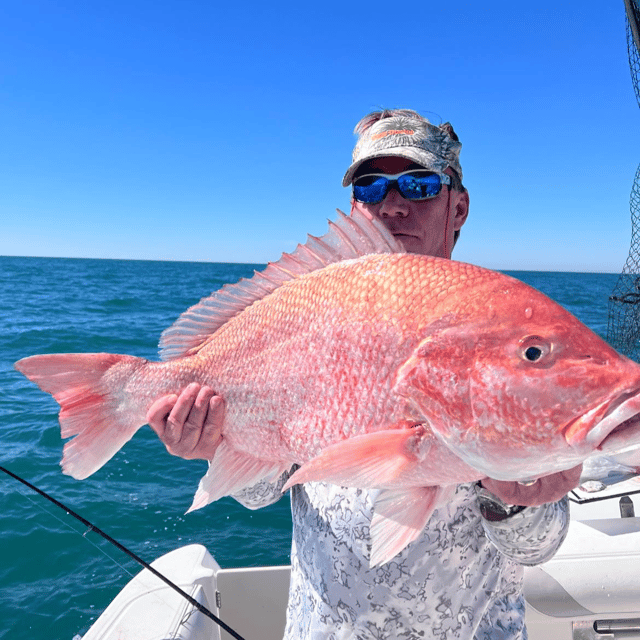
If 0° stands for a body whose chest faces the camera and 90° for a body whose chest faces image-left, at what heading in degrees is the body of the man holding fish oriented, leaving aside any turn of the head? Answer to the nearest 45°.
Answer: approximately 0°

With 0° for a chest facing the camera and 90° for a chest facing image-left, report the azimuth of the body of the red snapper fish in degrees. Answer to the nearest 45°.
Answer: approximately 270°
